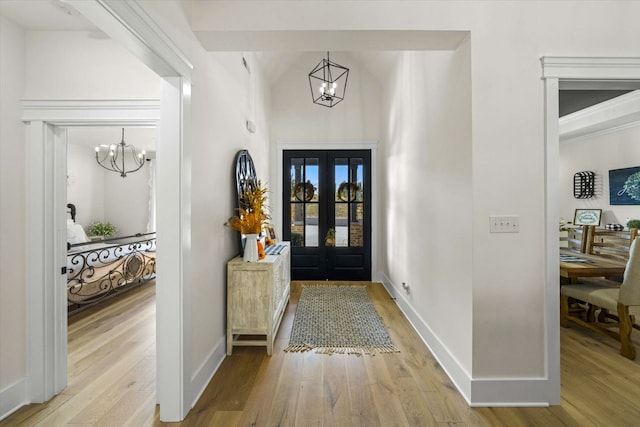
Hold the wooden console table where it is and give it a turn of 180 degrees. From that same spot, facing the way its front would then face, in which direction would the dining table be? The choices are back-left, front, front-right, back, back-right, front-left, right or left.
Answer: back

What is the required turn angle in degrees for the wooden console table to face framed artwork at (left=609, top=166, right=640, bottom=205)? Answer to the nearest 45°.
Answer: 0° — it already faces it

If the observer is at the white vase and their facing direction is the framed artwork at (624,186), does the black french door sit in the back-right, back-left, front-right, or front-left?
front-left

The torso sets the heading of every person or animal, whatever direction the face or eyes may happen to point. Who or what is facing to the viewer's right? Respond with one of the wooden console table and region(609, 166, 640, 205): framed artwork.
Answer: the wooden console table

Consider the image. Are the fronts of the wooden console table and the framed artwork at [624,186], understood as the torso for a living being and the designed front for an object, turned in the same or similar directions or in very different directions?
very different directions

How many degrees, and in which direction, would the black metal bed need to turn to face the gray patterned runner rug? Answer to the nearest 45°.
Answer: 0° — it already faces it

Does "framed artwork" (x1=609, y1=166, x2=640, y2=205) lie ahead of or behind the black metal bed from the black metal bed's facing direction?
ahead

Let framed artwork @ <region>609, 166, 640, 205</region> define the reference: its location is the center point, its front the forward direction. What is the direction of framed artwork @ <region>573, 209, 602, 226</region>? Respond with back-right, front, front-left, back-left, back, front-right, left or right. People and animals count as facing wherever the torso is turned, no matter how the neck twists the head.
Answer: right

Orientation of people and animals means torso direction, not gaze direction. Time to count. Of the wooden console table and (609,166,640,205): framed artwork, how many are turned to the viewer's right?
1

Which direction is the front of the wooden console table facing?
to the viewer's right

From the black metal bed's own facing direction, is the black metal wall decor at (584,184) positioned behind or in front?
in front
